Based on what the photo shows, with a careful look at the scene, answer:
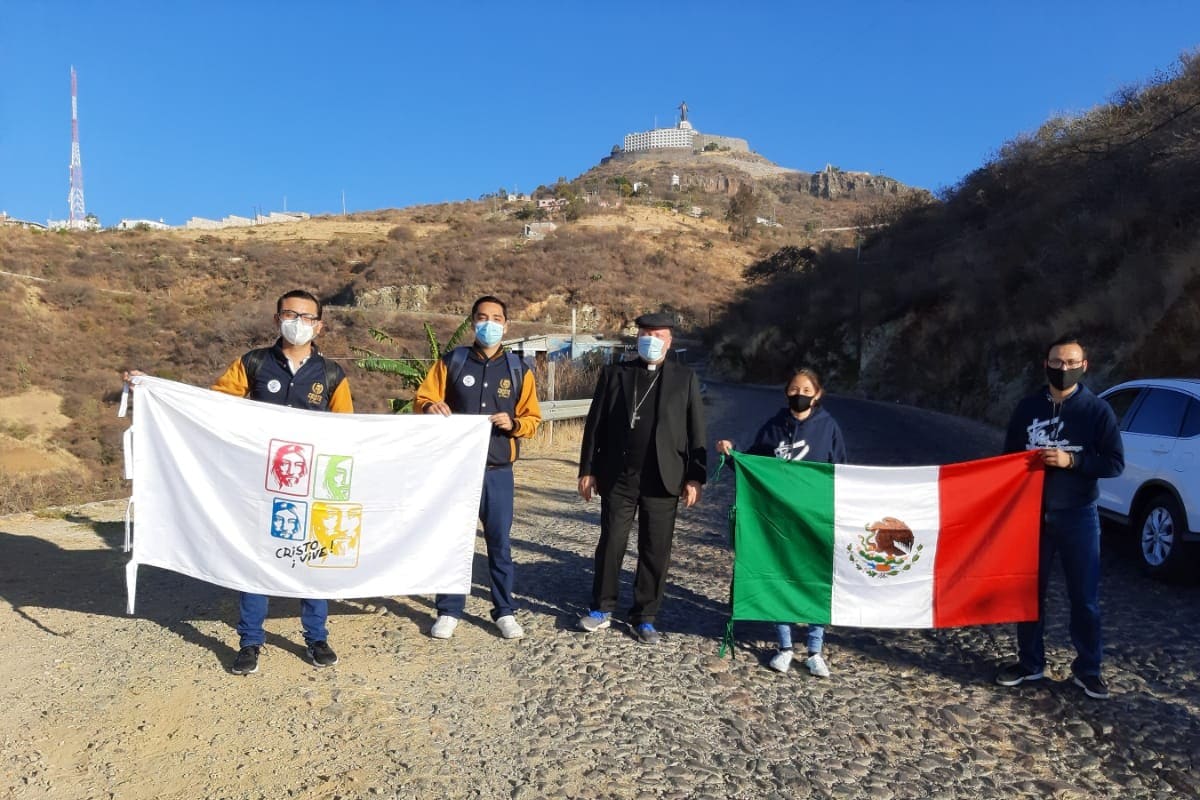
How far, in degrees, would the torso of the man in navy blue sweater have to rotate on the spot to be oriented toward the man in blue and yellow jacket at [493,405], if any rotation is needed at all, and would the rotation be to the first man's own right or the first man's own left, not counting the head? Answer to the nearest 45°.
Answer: approximately 90° to the first man's own right

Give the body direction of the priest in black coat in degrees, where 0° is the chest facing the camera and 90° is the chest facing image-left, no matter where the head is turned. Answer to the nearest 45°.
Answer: approximately 0°

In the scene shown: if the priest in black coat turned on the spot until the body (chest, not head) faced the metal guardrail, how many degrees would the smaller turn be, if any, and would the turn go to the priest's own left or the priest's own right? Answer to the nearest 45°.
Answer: approximately 180°

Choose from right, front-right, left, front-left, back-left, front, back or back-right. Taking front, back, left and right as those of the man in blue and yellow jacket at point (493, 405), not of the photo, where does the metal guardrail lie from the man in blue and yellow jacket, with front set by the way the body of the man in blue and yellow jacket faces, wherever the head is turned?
back

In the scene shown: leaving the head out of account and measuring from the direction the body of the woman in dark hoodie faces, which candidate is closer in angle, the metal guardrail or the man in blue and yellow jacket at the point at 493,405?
the man in blue and yellow jacket

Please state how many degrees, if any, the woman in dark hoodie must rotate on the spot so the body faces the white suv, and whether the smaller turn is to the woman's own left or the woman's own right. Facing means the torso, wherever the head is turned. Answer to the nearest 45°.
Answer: approximately 135° to the woman's own left

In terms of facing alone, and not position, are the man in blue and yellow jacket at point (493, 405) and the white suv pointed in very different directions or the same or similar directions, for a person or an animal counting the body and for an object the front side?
very different directions

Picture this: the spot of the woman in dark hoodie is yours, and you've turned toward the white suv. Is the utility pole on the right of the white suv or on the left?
left

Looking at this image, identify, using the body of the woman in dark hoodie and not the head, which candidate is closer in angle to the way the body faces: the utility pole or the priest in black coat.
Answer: the priest in black coat

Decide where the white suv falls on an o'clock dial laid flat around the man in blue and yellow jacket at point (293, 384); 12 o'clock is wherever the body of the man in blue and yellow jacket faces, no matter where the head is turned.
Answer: The white suv is roughly at 9 o'clock from the man in blue and yellow jacket.
